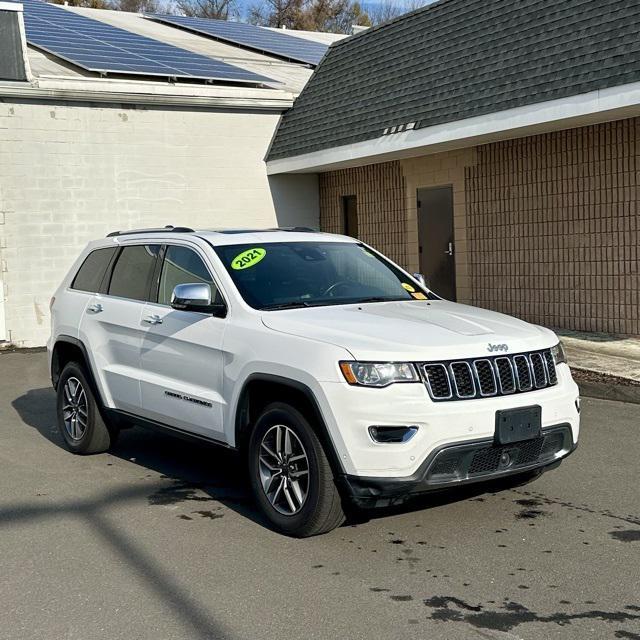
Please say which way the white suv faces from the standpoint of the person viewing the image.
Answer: facing the viewer and to the right of the viewer

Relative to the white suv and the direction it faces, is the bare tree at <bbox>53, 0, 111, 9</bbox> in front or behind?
behind

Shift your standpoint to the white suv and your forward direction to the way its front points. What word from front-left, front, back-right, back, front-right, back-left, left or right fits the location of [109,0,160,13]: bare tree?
back-left

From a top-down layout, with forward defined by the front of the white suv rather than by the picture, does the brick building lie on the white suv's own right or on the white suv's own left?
on the white suv's own left
